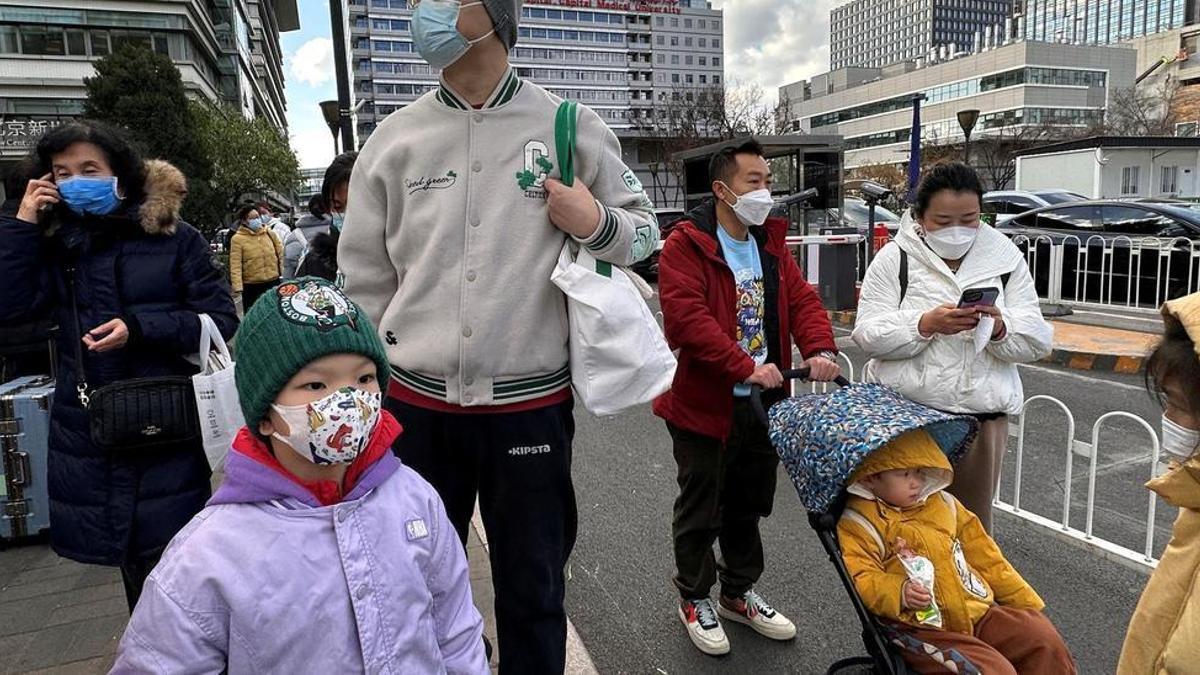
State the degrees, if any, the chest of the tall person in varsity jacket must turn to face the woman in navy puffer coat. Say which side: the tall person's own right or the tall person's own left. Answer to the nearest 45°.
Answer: approximately 135° to the tall person's own right

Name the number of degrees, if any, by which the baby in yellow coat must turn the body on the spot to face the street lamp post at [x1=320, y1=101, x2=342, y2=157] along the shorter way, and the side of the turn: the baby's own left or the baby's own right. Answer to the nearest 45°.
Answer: approximately 180°

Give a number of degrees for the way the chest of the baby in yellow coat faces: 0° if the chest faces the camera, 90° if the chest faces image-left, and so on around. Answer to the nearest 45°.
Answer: approximately 315°

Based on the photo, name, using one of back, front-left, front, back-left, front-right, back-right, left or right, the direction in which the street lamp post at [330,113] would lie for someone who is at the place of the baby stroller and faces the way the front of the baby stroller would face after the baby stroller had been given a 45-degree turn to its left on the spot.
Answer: back-left

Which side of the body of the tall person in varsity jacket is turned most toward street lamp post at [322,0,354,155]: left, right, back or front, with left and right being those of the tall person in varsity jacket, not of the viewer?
back

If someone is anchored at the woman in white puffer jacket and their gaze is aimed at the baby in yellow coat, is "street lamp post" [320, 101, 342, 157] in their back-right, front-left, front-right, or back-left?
back-right

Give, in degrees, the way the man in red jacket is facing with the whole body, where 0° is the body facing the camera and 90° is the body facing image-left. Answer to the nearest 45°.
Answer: approximately 315°

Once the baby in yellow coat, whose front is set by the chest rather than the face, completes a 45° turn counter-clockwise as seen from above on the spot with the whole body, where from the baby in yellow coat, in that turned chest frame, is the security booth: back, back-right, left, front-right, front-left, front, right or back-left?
left

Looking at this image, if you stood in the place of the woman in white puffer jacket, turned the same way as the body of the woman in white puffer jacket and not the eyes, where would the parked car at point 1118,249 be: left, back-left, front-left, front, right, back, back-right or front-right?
back

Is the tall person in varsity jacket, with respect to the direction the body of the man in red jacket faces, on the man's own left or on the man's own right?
on the man's own right

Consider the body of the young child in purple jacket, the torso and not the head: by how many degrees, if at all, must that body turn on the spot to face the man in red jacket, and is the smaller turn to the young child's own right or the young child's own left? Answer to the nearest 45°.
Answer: approximately 90° to the young child's own left

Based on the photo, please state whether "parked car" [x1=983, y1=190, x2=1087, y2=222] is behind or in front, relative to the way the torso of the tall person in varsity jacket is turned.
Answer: behind

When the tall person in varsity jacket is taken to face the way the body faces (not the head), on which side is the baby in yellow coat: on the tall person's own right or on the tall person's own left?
on the tall person's own left

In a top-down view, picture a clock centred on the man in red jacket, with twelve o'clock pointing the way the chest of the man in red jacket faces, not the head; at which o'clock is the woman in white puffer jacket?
The woman in white puffer jacket is roughly at 10 o'clock from the man in red jacket.

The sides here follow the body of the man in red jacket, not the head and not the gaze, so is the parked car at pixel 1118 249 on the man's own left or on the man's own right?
on the man's own left
